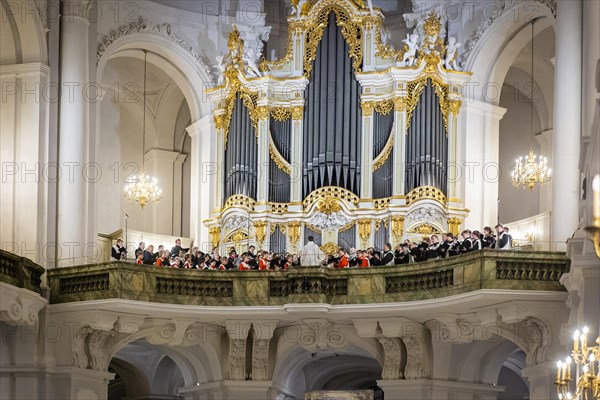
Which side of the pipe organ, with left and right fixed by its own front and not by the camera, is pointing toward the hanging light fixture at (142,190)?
right

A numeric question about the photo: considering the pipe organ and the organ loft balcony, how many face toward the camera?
2

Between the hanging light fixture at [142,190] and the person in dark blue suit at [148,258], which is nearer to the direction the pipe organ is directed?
the person in dark blue suit

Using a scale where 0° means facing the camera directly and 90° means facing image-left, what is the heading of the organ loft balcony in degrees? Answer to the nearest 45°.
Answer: approximately 0°
